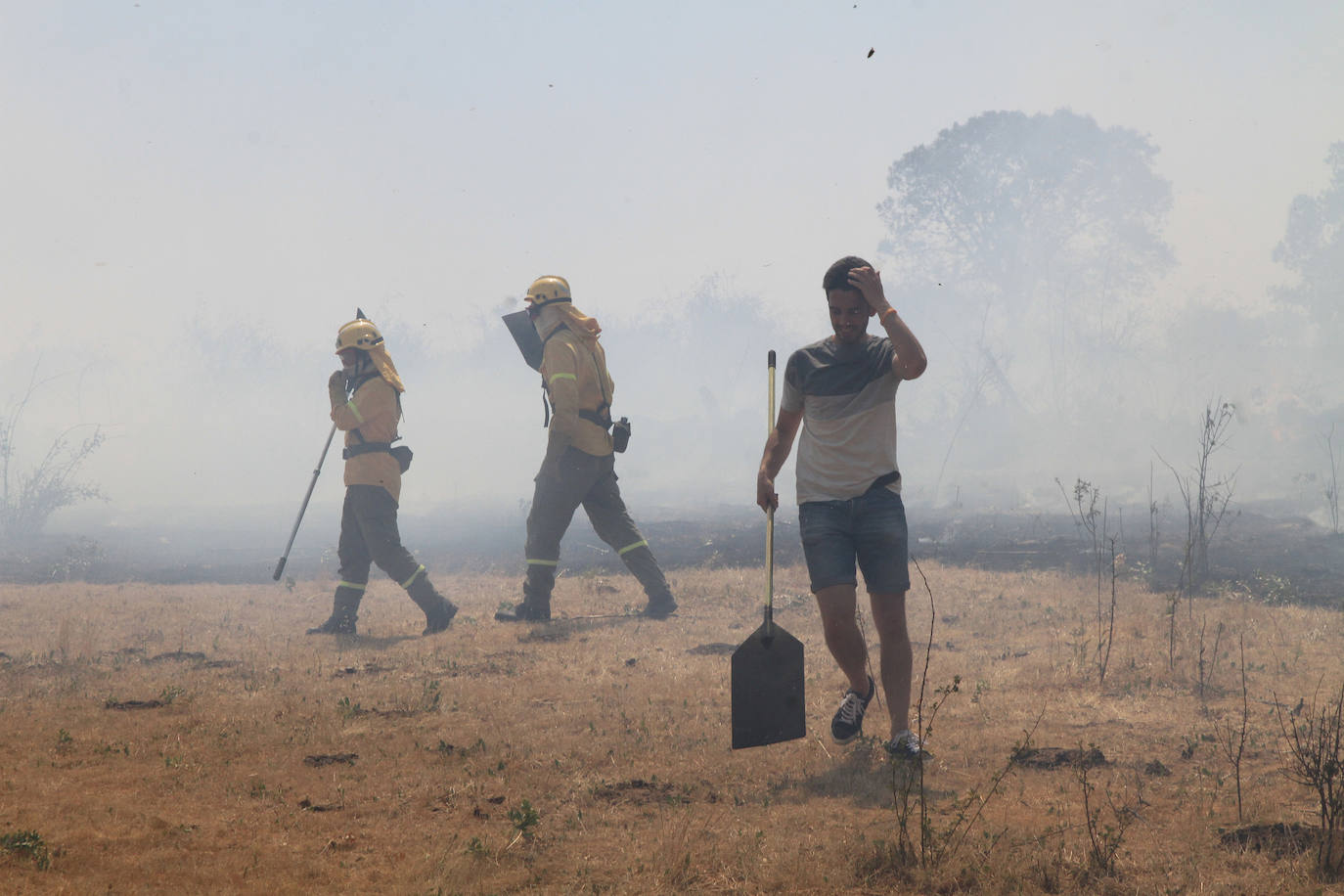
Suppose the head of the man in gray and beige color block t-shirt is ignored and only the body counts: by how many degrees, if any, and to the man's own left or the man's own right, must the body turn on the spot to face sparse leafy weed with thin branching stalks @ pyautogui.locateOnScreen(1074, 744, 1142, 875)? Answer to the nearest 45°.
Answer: approximately 45° to the man's own left

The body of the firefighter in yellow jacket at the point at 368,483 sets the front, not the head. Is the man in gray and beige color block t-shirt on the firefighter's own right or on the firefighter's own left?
on the firefighter's own left

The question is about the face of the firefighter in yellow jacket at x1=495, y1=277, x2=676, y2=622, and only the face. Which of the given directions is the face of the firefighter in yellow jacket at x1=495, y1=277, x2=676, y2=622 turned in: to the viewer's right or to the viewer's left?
to the viewer's left

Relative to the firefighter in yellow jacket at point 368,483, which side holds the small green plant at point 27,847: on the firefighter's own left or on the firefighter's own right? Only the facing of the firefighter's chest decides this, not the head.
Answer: on the firefighter's own left

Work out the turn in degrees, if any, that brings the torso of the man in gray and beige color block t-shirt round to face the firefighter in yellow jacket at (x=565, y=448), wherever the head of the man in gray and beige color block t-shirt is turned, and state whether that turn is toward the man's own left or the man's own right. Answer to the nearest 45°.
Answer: approximately 135° to the man's own right

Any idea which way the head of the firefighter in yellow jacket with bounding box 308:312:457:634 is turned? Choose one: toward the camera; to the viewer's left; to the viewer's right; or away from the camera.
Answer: to the viewer's left

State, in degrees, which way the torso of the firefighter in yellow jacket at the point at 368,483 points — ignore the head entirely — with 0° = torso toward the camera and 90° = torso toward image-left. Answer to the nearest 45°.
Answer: approximately 90°

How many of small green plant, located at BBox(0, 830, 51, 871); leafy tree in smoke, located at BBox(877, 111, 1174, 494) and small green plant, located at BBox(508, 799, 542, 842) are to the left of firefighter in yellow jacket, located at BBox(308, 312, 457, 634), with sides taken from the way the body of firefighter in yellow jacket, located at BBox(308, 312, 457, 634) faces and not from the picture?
2

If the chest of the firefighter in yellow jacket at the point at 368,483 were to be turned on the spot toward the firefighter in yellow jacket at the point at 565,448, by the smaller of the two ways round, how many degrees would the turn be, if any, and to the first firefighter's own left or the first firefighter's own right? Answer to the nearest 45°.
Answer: approximately 180°

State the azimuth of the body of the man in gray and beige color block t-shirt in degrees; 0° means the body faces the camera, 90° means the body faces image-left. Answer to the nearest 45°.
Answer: approximately 0°

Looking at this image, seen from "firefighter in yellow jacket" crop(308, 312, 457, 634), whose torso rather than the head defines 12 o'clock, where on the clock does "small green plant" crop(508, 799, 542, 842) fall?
The small green plant is roughly at 9 o'clock from the firefighter in yellow jacket.

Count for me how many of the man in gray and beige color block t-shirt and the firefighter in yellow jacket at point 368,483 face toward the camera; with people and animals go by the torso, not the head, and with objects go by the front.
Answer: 1

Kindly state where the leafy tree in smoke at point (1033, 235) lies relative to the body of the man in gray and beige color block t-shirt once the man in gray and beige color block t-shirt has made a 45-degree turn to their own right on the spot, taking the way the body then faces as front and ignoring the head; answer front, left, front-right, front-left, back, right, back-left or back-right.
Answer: back-right

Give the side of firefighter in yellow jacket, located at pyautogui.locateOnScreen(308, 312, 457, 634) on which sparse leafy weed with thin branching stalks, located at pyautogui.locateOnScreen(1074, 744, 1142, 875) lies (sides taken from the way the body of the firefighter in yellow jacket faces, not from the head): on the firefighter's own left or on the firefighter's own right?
on the firefighter's own left
